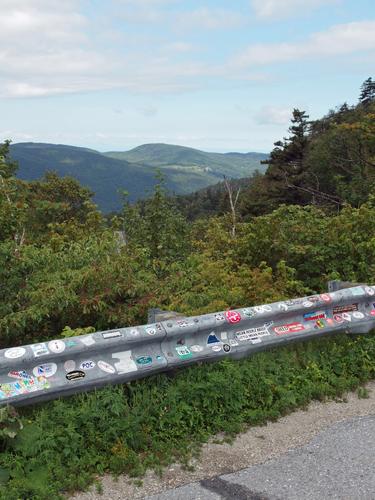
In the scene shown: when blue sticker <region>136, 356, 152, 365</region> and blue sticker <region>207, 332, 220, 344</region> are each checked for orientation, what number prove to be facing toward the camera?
2

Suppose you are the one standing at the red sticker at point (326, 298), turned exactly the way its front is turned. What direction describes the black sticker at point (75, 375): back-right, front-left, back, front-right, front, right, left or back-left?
front-right

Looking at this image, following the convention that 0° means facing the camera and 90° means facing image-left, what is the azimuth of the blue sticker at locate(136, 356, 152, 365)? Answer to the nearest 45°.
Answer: approximately 0°

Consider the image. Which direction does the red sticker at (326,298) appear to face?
toward the camera

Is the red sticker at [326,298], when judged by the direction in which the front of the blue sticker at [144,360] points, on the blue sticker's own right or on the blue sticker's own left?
on the blue sticker's own left

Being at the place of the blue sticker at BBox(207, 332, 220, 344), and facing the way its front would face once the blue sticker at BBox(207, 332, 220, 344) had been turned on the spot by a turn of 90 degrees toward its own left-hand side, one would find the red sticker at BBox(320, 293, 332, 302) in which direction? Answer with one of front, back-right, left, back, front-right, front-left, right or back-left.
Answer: front-left

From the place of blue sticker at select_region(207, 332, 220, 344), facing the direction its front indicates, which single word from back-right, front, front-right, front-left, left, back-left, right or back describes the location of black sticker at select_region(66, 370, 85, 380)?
front-right
